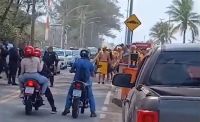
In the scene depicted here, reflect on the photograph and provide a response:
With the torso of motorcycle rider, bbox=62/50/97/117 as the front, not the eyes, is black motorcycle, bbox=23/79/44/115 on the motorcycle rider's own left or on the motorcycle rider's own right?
on the motorcycle rider's own left

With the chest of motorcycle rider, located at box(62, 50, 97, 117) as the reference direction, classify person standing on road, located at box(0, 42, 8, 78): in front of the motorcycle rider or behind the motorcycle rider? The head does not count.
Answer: in front

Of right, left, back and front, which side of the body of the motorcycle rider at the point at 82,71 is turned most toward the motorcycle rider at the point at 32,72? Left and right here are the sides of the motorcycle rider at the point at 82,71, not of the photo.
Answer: left

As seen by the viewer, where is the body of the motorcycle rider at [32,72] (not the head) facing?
away from the camera

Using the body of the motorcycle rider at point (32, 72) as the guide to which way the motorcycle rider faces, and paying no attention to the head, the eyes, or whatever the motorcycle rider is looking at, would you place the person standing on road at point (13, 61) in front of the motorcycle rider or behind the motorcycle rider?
in front

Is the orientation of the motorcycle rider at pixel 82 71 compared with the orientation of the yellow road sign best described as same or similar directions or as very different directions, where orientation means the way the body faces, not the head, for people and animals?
very different directions

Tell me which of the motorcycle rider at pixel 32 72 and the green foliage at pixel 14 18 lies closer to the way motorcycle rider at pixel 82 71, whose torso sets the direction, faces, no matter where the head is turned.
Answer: the green foliage

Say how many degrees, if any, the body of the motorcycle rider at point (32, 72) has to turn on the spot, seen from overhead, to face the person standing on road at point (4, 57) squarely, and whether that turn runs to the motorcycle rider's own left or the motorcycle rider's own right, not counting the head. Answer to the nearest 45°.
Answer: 0° — they already face them

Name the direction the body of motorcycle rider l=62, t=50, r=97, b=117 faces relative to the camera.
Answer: away from the camera

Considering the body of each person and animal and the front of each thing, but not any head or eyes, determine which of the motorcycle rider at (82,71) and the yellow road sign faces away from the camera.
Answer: the motorcycle rider

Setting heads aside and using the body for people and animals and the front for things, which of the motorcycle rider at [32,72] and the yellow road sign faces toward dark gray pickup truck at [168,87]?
the yellow road sign
